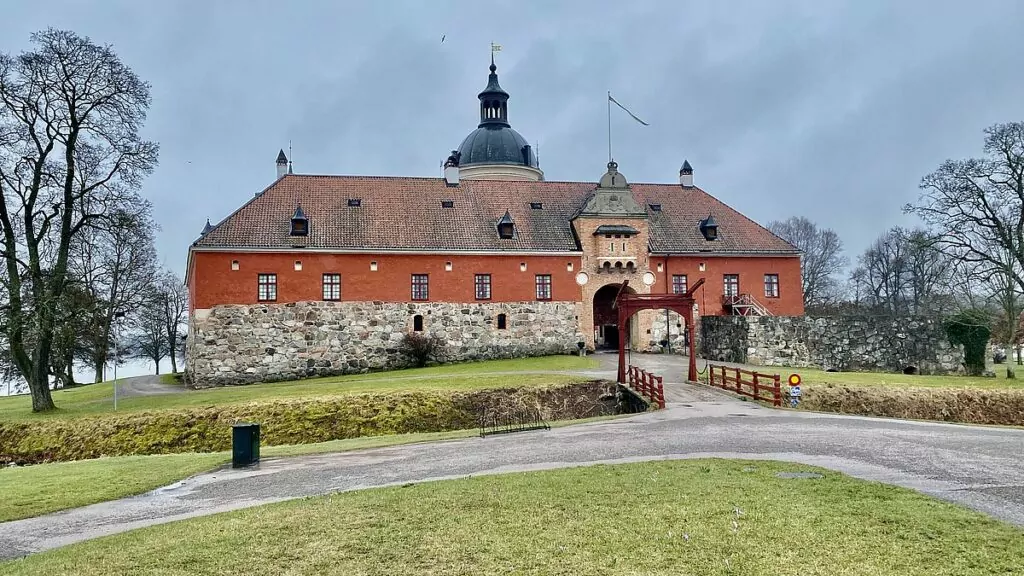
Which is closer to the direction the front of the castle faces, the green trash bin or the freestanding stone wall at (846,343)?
the green trash bin

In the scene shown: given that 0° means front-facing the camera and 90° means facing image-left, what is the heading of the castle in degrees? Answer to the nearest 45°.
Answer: approximately 0°

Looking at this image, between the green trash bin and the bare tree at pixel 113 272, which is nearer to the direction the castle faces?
the green trash bin

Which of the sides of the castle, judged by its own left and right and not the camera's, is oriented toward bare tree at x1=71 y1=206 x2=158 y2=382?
right

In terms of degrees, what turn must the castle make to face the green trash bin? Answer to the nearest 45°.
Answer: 0° — it already faces it

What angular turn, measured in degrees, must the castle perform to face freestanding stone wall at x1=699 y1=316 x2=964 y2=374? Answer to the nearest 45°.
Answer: approximately 90° to its left
